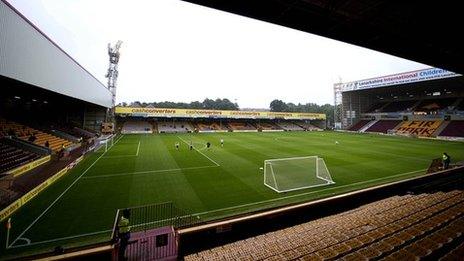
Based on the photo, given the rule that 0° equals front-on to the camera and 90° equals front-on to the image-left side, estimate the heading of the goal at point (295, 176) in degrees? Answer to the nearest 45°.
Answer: approximately 135°
